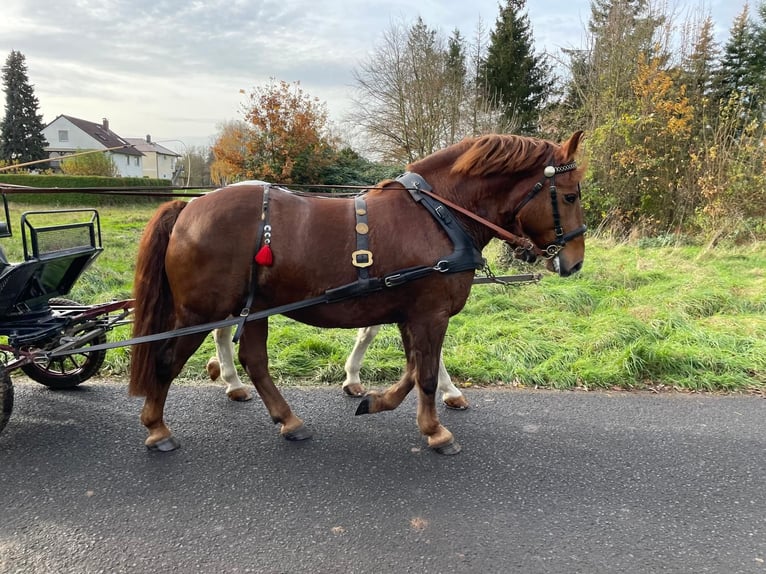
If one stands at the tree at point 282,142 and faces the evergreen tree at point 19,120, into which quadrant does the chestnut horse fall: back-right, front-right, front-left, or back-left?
back-left

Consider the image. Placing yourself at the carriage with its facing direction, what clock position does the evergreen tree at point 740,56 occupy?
The evergreen tree is roughly at 10 o'clock from the carriage.

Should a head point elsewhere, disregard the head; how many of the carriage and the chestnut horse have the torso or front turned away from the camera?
0

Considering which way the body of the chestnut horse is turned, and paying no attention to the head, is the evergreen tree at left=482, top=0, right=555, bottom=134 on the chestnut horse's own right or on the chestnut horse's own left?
on the chestnut horse's own left

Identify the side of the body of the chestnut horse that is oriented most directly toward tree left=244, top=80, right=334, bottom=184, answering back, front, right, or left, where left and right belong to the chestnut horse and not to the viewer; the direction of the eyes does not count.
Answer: left

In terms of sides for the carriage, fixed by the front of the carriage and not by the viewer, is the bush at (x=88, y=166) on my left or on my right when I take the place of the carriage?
on my left

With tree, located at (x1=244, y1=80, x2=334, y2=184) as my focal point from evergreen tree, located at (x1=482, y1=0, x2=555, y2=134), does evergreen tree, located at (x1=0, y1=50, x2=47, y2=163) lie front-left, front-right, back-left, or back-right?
front-right

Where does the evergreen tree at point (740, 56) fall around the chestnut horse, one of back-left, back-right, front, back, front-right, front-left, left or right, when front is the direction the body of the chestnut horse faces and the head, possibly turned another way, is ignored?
front-left

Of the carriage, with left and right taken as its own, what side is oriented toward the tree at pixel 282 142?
left

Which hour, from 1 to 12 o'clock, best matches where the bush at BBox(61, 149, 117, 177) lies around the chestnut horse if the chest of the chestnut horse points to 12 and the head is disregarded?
The bush is roughly at 8 o'clock from the chestnut horse.

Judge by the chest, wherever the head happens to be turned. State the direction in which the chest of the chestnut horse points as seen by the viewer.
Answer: to the viewer's right

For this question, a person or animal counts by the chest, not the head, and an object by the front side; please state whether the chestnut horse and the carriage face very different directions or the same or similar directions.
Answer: same or similar directions

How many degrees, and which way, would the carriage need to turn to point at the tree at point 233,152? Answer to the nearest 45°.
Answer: approximately 135° to its left

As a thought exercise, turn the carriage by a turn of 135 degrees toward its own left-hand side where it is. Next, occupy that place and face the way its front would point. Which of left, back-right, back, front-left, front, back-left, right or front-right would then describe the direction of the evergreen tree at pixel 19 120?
front

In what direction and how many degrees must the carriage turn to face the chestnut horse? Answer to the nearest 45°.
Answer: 0° — it already faces it

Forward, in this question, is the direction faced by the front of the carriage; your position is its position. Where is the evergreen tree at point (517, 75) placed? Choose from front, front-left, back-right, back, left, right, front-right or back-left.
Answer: left

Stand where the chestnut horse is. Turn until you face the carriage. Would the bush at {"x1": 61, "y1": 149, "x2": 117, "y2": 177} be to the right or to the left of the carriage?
right
